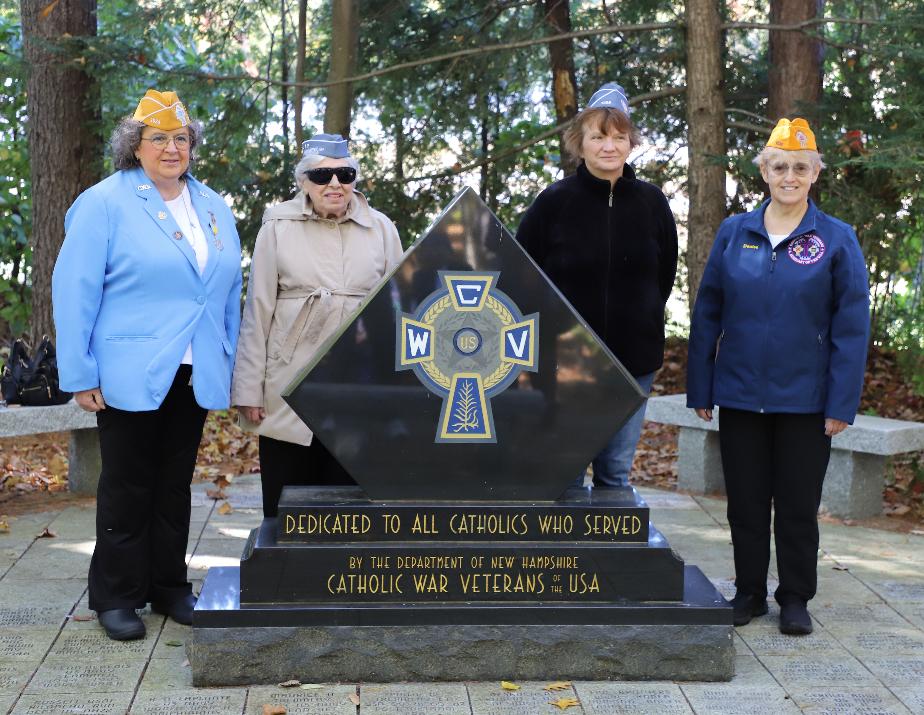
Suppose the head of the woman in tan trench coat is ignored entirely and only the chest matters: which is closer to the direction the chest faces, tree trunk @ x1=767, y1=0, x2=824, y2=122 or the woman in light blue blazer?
the woman in light blue blazer

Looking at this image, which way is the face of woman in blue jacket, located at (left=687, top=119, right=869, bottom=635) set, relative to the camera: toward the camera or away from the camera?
toward the camera

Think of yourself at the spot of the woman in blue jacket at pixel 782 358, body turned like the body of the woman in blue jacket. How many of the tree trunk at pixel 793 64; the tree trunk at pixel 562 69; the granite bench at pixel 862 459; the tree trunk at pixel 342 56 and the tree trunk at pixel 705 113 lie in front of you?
0

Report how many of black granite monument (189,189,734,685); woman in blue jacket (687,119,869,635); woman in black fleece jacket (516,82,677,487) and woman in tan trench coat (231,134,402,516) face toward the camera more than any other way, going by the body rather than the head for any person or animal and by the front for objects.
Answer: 4

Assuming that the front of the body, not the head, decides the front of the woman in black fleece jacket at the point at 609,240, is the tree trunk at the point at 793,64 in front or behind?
behind

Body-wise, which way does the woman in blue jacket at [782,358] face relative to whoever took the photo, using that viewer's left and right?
facing the viewer

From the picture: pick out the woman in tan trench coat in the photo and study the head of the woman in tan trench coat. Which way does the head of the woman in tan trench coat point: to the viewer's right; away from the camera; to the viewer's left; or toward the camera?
toward the camera

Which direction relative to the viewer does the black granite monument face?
toward the camera

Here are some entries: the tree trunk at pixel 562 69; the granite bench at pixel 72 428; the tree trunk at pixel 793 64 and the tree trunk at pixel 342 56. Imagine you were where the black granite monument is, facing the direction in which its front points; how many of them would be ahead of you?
0

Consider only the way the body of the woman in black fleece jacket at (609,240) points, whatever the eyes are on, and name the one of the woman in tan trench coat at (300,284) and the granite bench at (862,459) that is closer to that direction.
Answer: the woman in tan trench coat

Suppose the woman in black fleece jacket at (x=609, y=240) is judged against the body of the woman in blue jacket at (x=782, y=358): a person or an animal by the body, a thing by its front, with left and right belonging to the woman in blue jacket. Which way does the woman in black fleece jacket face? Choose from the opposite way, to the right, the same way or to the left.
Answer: the same way

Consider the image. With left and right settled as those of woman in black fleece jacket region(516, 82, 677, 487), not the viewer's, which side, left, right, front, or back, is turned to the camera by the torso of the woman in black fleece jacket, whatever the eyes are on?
front

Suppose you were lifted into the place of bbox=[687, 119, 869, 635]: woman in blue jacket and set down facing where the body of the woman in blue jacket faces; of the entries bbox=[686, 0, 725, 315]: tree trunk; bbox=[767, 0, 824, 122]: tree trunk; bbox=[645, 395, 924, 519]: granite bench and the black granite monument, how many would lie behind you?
3

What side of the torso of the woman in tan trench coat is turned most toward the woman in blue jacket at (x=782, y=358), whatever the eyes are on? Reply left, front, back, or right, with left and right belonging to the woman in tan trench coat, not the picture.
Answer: left

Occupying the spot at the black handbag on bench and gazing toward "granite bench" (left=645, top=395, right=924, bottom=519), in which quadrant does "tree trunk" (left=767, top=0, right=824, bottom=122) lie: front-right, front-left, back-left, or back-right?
front-left

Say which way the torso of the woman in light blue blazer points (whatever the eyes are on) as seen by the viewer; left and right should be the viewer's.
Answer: facing the viewer and to the right of the viewer
